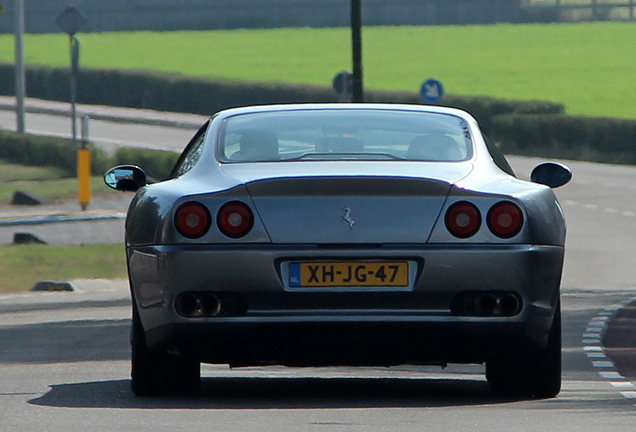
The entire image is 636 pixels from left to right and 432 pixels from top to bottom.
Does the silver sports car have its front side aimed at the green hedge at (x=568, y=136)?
yes

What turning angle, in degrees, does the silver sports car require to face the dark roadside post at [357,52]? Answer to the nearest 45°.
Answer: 0° — it already faces it

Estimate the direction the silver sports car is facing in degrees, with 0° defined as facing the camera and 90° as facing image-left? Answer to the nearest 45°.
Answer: approximately 180°

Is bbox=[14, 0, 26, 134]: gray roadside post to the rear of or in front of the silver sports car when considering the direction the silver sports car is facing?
in front

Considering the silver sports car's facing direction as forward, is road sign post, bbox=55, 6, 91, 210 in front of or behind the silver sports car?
in front
